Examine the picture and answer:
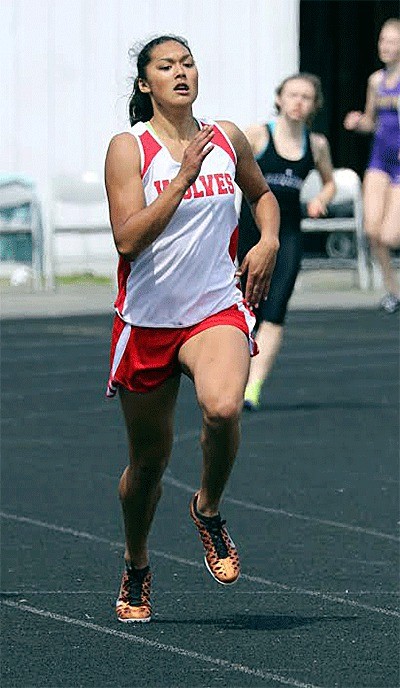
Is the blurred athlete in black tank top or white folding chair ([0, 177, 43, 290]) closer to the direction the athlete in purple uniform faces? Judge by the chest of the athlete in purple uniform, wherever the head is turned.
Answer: the blurred athlete in black tank top

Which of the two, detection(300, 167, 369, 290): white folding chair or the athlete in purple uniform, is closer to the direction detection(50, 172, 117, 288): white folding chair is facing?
the athlete in purple uniform

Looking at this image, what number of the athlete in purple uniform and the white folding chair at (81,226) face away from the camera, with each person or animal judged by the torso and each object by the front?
0

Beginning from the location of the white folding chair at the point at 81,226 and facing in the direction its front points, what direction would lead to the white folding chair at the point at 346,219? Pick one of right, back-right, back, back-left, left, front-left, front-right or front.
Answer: left

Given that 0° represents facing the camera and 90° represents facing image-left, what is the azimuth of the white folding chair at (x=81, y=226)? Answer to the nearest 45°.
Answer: approximately 0°

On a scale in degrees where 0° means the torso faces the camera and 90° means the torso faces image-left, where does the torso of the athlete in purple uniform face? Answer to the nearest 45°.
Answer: approximately 45°
